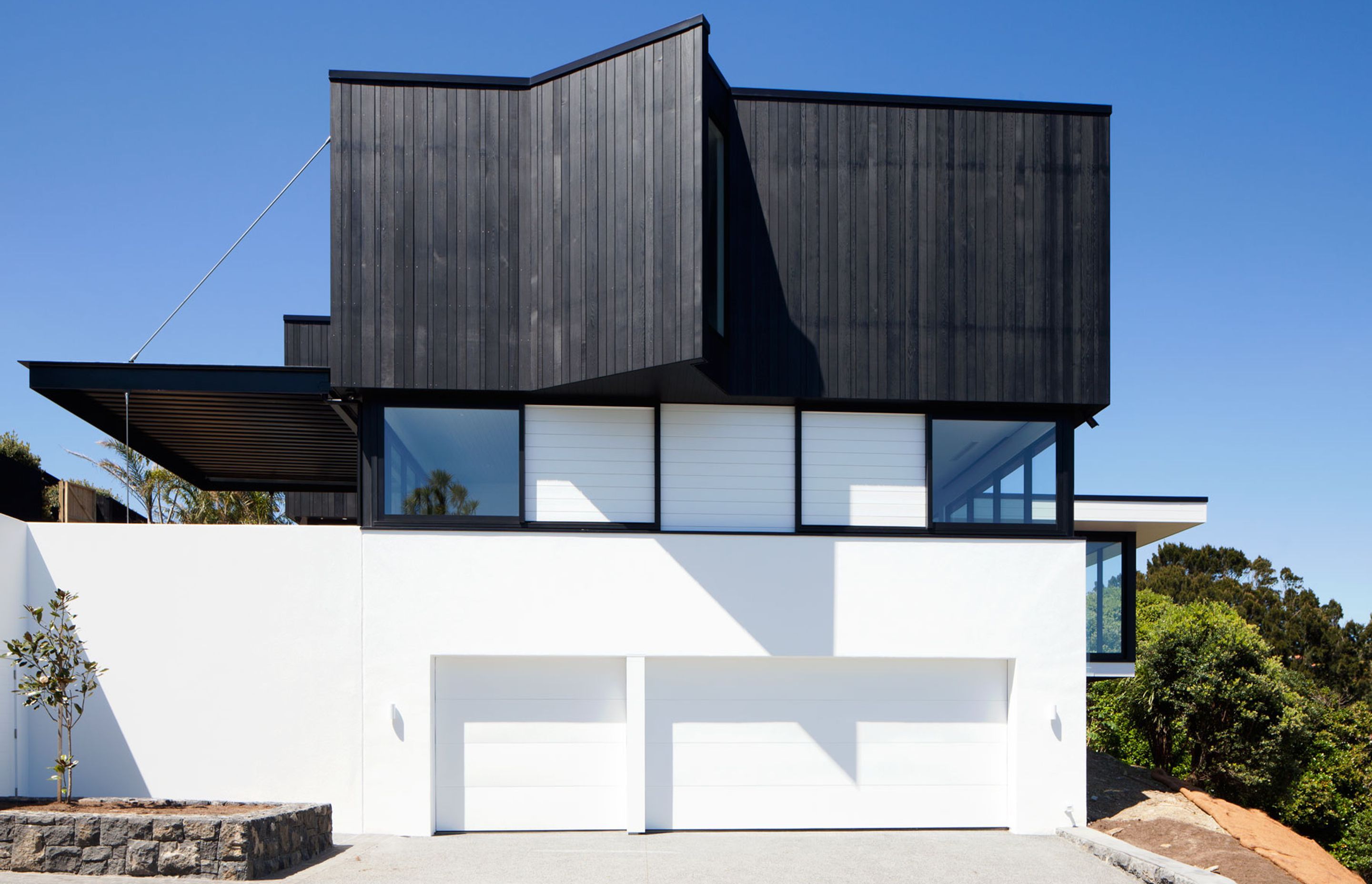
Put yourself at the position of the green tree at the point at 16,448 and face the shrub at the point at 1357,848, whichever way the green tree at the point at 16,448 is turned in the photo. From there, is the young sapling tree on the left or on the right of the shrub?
right

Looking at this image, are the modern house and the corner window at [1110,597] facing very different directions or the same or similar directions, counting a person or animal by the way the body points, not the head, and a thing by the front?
same or similar directions

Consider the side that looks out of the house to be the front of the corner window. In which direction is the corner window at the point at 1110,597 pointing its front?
toward the camera

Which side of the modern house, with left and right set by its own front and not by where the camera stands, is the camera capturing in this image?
front

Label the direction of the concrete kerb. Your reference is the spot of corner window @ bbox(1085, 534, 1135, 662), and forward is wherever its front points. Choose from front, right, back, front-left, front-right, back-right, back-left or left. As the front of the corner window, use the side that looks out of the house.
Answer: front

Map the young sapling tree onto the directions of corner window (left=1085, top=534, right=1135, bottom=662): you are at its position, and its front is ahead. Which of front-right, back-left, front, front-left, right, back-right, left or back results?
front-right

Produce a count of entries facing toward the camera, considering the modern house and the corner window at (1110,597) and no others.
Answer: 2
